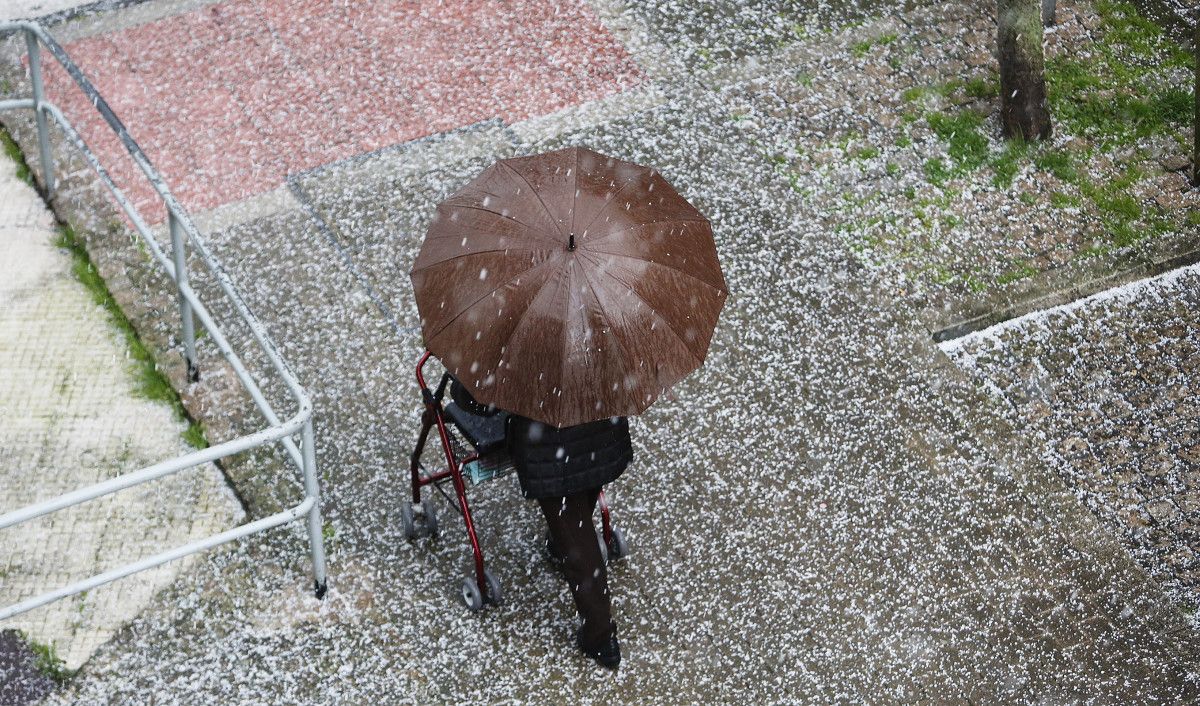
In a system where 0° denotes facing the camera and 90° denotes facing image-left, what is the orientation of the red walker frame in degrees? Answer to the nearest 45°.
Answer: approximately 135°

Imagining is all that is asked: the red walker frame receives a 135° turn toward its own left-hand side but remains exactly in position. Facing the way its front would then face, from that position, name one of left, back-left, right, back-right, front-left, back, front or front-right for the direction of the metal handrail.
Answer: right
